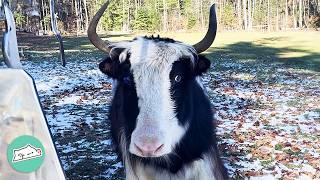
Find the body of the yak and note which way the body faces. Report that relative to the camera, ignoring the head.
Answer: toward the camera
